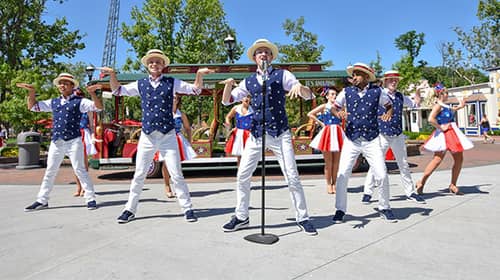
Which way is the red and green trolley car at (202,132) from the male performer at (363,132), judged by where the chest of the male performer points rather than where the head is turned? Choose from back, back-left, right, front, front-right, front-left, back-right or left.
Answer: back-right

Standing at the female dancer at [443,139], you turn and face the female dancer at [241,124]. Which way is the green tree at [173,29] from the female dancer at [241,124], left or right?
right

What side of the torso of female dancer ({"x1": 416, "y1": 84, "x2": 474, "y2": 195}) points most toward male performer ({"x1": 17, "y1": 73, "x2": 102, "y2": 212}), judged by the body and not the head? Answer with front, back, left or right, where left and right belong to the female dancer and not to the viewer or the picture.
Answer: right

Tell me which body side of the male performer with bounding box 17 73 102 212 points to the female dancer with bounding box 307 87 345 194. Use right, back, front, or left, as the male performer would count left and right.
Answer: left

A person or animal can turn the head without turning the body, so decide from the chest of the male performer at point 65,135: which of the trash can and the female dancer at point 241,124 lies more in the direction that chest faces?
the female dancer

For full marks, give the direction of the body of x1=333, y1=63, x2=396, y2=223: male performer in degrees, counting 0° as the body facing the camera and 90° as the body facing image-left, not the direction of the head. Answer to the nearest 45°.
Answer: approximately 0°

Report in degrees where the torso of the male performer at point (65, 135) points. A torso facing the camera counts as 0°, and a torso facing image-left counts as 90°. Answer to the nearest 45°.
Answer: approximately 0°
